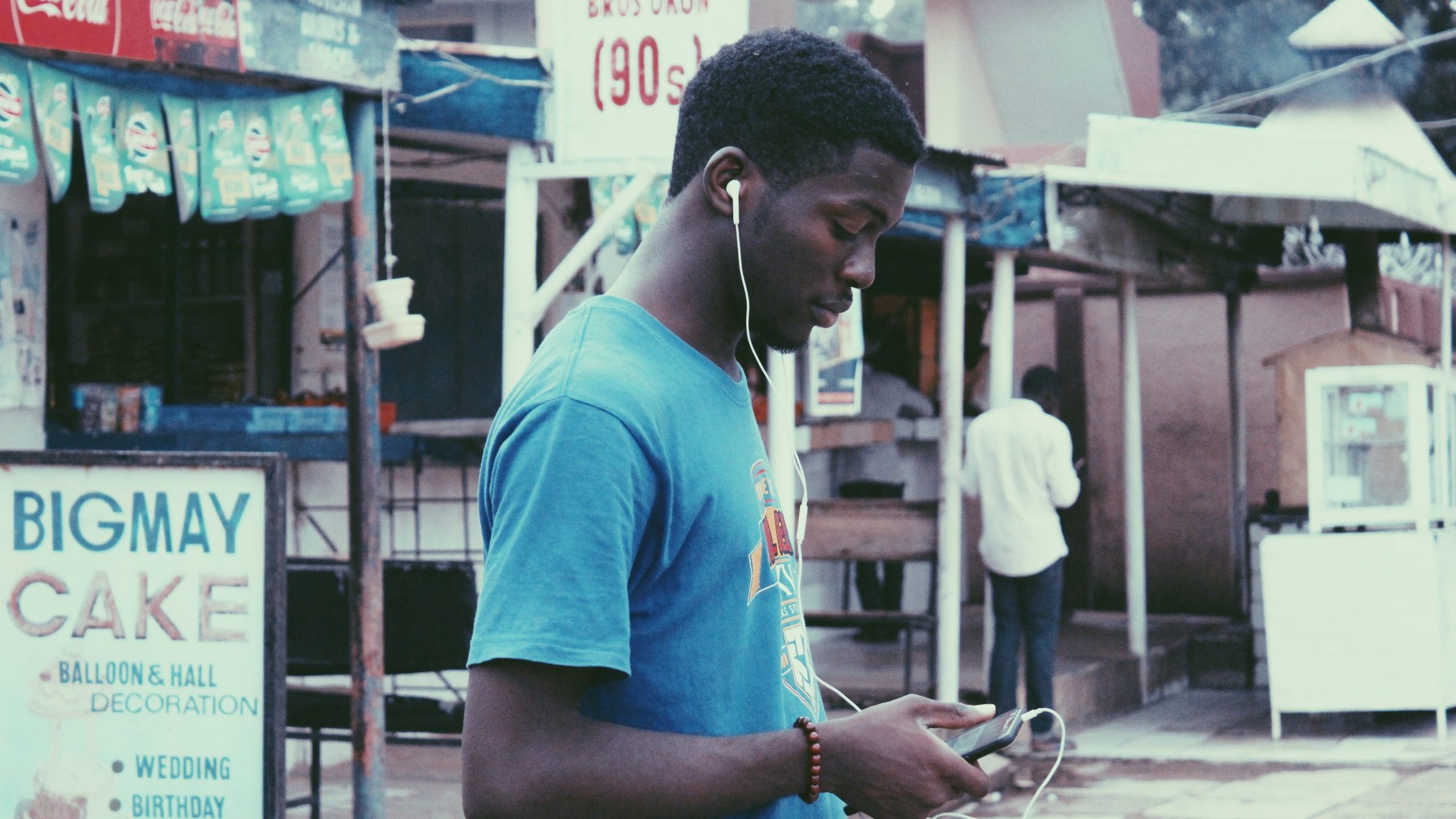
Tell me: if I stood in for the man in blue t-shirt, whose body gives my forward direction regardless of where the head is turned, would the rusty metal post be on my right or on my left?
on my left

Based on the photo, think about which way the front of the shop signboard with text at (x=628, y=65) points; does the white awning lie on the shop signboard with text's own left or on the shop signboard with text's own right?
on the shop signboard with text's own left

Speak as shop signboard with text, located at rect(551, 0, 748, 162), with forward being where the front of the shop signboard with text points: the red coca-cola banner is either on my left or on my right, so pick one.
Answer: on my right

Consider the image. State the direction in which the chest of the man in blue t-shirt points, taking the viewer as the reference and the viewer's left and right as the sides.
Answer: facing to the right of the viewer

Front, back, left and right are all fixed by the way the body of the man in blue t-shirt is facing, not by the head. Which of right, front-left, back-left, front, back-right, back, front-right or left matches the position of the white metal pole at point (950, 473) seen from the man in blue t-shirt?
left

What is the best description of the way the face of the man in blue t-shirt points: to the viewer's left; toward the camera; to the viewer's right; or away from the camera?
to the viewer's right

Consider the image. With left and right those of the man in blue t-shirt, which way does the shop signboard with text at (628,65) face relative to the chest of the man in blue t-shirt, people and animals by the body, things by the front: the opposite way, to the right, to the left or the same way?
to the right

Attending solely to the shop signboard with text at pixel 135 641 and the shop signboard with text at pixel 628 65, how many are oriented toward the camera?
2

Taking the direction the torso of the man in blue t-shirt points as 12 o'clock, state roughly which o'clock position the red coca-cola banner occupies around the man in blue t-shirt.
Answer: The red coca-cola banner is roughly at 8 o'clock from the man in blue t-shirt.

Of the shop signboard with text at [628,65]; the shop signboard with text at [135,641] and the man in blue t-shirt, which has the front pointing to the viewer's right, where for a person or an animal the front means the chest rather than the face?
the man in blue t-shirt

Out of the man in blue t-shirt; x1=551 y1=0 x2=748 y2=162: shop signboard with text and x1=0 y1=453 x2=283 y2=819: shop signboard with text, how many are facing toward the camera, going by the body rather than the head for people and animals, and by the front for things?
2

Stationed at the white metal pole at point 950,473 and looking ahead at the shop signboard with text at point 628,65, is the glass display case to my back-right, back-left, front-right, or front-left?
back-left
